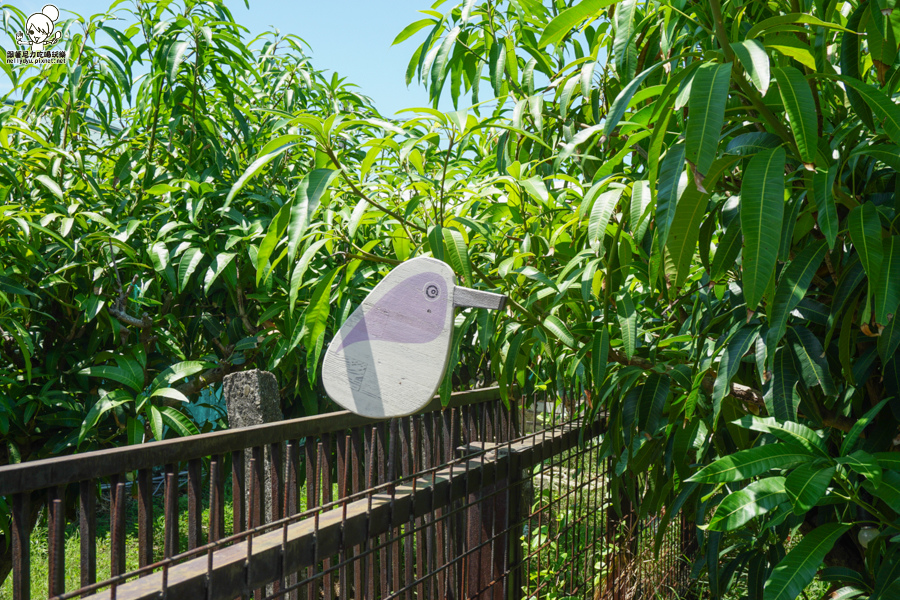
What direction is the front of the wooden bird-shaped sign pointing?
to the viewer's right

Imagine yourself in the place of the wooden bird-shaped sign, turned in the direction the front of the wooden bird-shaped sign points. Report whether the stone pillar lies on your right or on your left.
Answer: on your left
